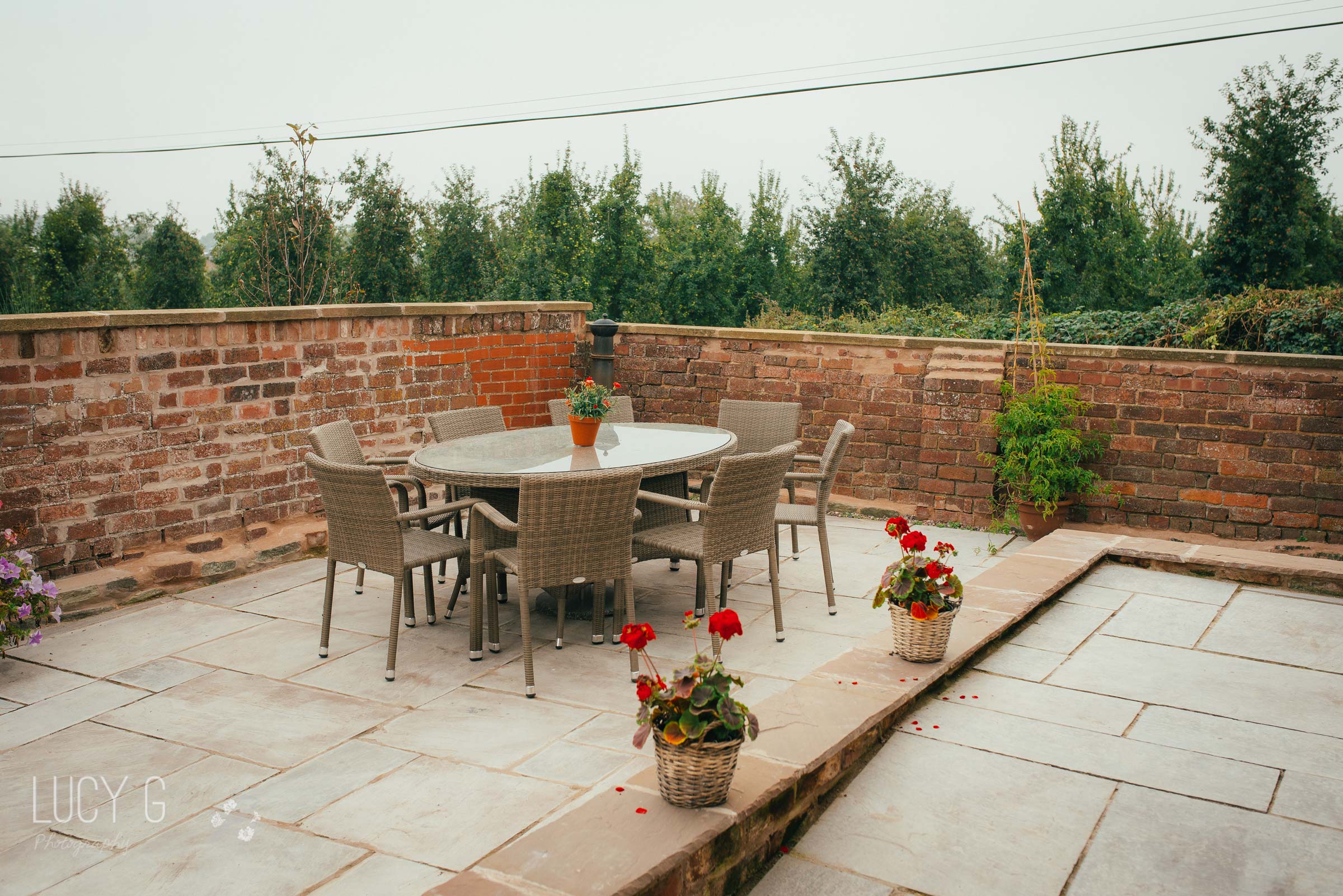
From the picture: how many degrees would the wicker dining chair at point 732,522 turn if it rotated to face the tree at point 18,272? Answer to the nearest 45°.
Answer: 0° — it already faces it

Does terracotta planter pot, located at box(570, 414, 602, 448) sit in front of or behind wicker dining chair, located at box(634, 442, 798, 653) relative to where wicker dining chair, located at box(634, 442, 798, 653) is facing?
in front

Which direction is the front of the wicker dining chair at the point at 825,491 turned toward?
to the viewer's left

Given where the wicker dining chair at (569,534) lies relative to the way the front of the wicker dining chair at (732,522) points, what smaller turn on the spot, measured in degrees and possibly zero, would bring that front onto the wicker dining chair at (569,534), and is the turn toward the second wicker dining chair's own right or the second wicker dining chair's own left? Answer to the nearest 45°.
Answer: approximately 90° to the second wicker dining chair's own left

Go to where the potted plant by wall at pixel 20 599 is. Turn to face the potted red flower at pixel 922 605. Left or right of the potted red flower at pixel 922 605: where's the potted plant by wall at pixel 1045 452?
left

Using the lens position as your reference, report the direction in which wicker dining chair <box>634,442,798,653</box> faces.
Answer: facing away from the viewer and to the left of the viewer

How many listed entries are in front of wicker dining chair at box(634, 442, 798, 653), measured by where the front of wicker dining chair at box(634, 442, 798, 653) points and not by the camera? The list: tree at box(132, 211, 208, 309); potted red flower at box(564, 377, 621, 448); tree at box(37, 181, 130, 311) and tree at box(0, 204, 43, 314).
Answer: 4

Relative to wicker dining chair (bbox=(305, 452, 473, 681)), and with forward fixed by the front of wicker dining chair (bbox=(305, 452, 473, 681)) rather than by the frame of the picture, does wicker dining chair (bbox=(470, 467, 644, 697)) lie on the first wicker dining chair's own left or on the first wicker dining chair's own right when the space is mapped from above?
on the first wicker dining chair's own right

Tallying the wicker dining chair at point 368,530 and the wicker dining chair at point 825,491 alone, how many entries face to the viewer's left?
1

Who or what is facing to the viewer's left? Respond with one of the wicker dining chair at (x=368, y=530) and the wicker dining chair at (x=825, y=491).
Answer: the wicker dining chair at (x=825, y=491)

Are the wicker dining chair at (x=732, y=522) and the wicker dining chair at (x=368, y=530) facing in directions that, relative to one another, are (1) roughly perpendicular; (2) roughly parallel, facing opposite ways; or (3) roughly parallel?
roughly perpendicular

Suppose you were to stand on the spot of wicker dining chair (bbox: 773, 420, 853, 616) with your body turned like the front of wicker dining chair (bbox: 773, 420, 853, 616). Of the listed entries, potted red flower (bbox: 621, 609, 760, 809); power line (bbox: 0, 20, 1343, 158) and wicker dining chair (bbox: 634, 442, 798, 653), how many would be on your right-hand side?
1

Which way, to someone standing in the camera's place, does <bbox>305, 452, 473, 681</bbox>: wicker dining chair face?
facing away from the viewer and to the right of the viewer

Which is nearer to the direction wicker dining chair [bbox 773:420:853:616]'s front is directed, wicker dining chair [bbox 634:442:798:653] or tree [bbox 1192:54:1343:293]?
the wicker dining chair

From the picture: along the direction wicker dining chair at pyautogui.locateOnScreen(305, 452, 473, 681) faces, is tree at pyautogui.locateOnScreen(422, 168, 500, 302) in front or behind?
in front

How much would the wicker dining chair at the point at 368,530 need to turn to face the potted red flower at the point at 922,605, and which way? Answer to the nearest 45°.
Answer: approximately 90° to its right

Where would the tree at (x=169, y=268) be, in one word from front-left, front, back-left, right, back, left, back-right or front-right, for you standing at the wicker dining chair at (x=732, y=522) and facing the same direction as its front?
front
